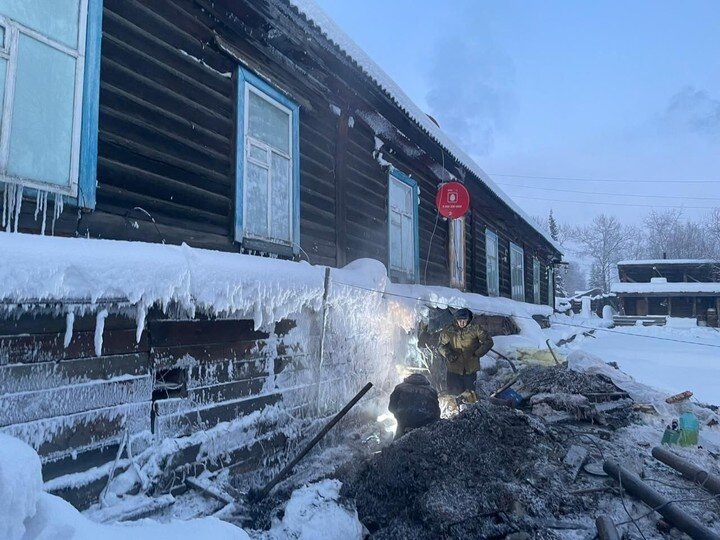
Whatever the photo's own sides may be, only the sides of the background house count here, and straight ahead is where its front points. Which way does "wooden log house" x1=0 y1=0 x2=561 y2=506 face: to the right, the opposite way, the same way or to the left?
to the left

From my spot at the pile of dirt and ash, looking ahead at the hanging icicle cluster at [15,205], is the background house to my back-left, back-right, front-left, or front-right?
back-right

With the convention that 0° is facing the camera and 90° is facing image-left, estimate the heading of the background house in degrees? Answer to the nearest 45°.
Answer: approximately 0°

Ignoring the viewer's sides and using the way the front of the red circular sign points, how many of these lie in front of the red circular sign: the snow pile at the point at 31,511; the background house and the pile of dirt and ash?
2

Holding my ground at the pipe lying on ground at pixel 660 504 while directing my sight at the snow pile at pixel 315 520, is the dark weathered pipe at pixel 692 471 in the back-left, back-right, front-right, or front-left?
back-right
